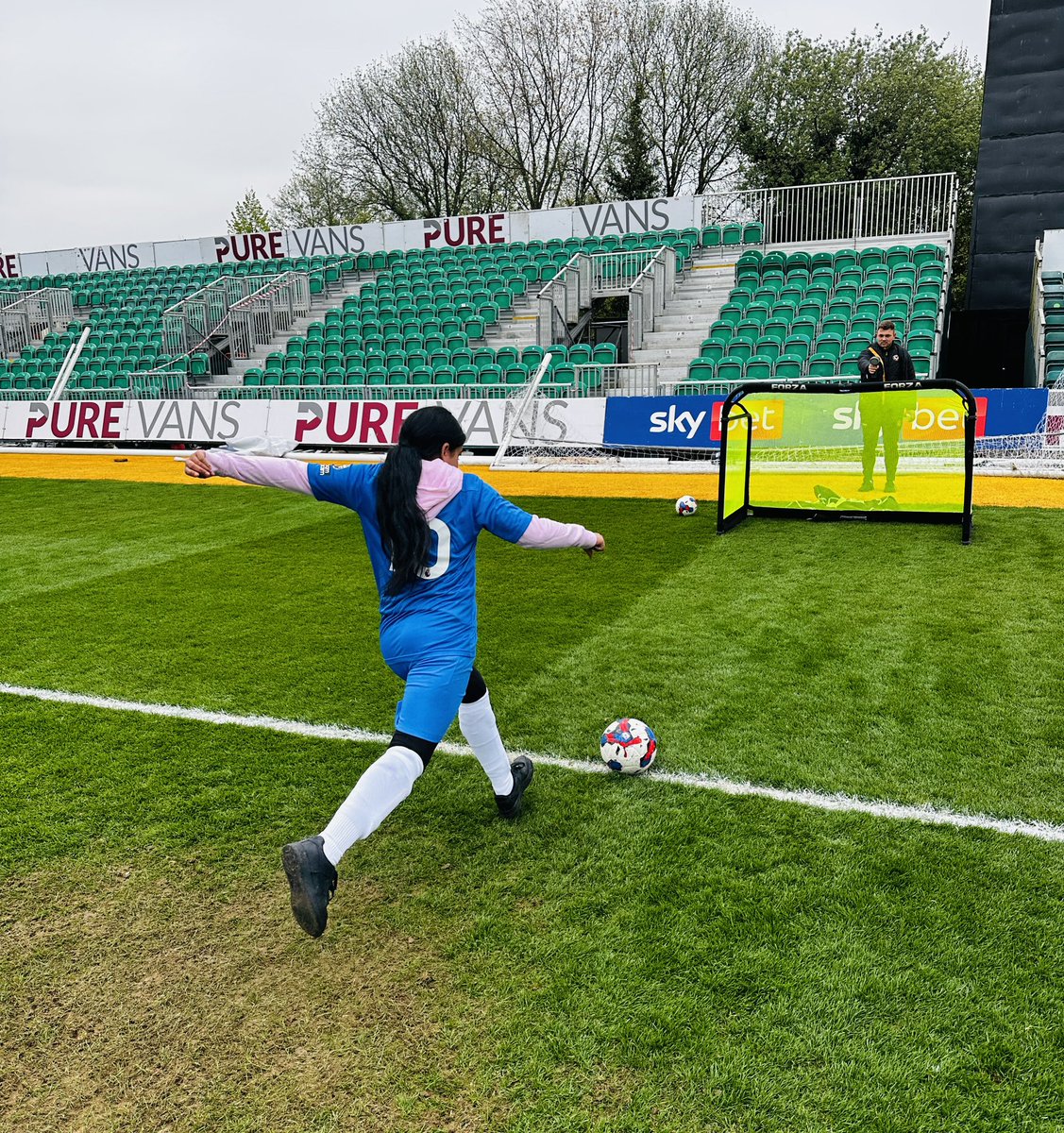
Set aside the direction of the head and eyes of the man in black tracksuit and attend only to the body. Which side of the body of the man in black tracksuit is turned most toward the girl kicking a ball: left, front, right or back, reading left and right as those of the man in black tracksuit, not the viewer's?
front

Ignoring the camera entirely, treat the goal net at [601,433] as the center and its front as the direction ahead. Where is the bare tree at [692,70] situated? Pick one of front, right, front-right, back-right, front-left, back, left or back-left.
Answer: back

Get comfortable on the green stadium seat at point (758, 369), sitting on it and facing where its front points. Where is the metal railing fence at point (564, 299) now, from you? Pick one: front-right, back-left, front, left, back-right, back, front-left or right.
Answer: back-right

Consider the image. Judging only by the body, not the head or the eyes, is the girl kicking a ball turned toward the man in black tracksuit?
yes

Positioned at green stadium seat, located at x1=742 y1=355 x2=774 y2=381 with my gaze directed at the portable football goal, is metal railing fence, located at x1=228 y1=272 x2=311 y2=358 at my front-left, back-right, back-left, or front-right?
back-right

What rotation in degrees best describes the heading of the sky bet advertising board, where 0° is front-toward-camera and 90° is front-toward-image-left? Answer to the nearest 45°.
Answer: approximately 0°

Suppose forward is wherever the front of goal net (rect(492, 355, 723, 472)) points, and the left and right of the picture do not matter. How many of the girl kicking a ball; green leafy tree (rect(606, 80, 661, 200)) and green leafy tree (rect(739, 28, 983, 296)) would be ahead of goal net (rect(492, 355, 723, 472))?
1

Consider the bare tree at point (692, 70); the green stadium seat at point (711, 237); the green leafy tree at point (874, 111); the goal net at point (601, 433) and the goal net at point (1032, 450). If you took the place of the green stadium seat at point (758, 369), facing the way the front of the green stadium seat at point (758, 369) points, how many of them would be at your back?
3

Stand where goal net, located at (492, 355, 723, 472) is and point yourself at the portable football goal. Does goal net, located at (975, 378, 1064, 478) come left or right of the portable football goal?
left
